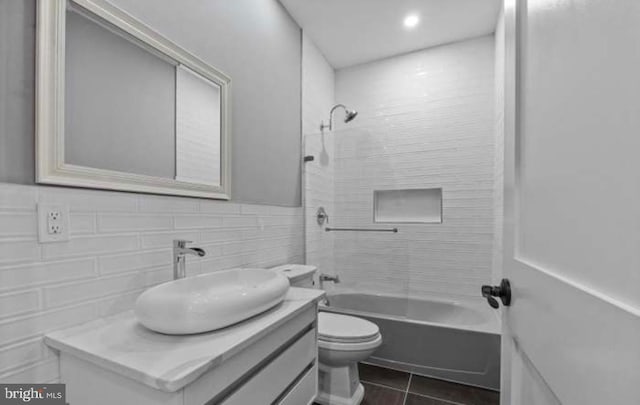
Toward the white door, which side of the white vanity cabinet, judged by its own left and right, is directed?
front

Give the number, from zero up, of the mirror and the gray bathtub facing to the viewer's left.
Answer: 0

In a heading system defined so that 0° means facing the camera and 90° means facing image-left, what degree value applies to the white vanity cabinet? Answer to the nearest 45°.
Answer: approximately 315°

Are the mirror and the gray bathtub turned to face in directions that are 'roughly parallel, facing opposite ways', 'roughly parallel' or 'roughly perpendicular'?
roughly perpendicular

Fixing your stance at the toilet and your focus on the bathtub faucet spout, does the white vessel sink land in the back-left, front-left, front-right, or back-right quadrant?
back-left

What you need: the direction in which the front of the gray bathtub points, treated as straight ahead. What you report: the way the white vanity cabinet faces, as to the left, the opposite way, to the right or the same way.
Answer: to the left

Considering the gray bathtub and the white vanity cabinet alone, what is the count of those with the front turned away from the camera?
0

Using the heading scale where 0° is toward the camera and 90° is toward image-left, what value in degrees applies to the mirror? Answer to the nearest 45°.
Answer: approximately 315°

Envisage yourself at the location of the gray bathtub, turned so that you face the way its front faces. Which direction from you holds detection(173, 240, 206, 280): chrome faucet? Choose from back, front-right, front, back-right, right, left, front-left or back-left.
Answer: front-right

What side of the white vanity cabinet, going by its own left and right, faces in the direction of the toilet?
left
